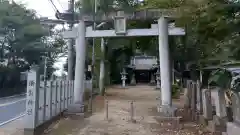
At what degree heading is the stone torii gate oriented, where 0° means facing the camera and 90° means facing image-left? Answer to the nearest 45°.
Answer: approximately 0°

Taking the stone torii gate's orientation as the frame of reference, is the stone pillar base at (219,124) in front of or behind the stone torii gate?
in front

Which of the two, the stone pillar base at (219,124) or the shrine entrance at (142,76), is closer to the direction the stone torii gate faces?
the stone pillar base

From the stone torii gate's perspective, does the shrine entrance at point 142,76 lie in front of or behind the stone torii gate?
behind

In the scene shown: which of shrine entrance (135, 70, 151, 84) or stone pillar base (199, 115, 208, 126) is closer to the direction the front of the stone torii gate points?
the stone pillar base

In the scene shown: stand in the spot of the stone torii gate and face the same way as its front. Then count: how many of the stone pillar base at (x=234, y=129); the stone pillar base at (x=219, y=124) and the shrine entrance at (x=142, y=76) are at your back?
1

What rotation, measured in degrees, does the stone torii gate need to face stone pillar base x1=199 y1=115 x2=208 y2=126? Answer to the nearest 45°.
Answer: approximately 45° to its left

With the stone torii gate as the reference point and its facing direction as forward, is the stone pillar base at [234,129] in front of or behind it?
in front
